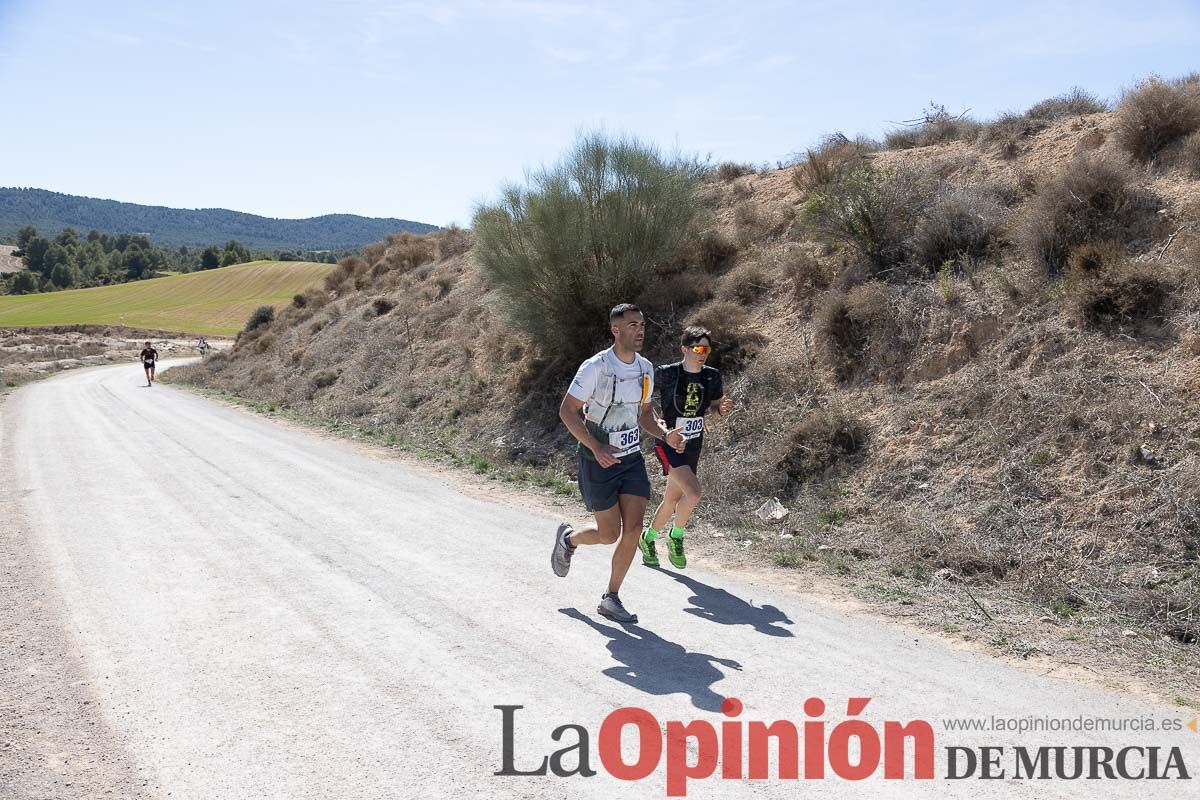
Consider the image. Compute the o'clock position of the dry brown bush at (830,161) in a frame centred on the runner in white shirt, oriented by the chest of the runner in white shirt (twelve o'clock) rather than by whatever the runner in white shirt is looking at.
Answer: The dry brown bush is roughly at 8 o'clock from the runner in white shirt.

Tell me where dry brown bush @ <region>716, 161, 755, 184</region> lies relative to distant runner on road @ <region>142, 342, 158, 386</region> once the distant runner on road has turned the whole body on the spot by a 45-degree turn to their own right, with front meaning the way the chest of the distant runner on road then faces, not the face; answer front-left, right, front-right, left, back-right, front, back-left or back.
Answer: left

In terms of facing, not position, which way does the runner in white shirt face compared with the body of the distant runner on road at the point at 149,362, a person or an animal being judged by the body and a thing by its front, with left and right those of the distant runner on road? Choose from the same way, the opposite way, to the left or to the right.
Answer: the same way

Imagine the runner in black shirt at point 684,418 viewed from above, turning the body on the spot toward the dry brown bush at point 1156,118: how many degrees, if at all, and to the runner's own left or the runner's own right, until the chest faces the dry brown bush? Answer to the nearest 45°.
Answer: approximately 90° to the runner's own left

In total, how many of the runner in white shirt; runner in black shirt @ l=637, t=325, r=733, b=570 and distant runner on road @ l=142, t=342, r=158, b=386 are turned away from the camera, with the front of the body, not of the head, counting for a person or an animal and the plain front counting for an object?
0

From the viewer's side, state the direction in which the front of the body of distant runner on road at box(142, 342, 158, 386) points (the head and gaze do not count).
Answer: toward the camera

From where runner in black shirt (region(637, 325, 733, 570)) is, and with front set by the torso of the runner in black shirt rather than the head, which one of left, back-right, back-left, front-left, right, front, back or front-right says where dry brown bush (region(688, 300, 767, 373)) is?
back-left

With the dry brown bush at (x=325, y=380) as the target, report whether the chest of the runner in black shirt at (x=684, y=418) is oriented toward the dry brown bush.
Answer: no

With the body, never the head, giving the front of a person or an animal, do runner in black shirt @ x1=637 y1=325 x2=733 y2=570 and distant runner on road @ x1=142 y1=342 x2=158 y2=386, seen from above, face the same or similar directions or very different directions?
same or similar directions

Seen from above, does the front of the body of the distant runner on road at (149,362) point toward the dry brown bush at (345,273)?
no

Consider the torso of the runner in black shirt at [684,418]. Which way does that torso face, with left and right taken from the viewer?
facing the viewer and to the right of the viewer

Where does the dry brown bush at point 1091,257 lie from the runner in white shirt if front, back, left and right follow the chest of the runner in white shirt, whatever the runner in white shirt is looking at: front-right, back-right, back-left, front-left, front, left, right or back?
left

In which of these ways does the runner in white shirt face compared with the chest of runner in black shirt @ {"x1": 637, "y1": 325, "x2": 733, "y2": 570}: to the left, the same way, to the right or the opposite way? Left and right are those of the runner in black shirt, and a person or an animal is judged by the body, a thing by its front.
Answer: the same way

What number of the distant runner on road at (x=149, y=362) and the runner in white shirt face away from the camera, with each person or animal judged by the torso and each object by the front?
0

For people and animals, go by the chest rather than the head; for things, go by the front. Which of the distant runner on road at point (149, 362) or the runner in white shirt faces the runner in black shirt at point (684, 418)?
the distant runner on road

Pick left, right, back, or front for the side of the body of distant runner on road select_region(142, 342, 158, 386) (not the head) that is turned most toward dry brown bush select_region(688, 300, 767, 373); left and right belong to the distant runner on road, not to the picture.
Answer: front
